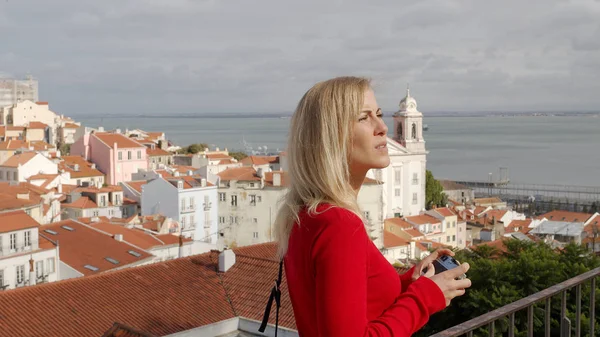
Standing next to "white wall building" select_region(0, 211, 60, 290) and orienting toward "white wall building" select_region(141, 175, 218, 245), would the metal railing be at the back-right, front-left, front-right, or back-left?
back-right

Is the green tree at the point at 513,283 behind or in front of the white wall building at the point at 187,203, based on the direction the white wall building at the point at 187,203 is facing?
in front

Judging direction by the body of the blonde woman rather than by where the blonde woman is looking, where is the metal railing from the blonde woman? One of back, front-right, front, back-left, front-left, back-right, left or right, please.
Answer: front-left

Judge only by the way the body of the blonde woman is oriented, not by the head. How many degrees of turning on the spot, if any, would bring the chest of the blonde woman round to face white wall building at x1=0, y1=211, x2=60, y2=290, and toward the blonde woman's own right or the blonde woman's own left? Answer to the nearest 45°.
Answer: approximately 135° to the blonde woman's own left

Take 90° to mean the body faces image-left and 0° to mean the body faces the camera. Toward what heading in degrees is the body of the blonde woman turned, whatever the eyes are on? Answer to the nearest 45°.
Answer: approximately 270°

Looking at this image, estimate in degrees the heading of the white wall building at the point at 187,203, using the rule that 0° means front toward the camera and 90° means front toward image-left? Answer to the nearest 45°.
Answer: approximately 315°

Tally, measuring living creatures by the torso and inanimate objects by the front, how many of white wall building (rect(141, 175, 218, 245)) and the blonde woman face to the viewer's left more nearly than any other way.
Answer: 0

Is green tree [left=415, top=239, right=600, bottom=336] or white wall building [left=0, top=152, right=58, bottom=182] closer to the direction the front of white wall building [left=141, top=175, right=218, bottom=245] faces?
the green tree

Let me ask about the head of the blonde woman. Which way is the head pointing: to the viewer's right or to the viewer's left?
to the viewer's right
